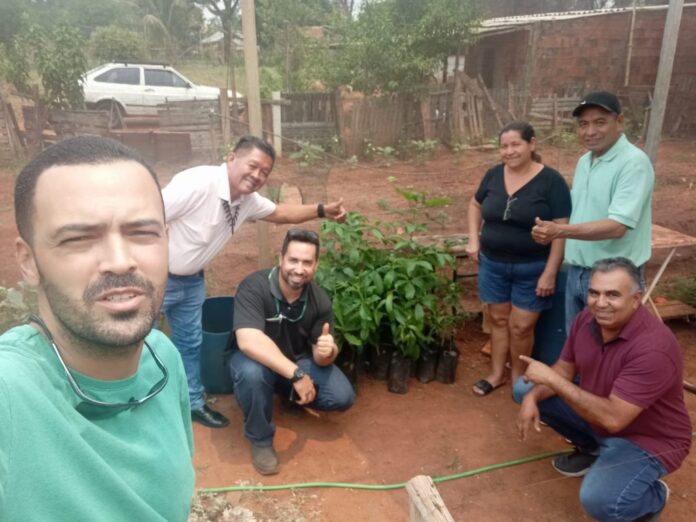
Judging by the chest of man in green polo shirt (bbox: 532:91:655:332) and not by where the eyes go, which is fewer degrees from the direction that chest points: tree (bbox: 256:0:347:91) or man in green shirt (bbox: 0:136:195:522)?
the man in green shirt

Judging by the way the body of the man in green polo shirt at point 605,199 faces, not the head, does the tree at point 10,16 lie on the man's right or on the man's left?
on the man's right

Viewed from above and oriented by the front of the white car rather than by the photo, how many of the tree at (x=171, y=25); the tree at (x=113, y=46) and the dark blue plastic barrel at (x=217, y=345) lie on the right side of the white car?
1

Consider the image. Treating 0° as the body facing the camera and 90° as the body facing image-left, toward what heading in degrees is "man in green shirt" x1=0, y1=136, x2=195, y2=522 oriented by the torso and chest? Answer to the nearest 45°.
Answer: approximately 315°

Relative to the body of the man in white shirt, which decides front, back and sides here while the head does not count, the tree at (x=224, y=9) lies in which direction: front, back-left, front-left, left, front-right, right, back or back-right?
back-left

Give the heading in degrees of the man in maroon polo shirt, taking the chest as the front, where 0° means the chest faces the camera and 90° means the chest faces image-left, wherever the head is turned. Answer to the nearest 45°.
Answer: approximately 45°

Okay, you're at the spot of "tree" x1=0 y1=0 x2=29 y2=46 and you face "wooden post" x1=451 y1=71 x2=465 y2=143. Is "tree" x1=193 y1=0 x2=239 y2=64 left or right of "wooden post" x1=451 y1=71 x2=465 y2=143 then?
left

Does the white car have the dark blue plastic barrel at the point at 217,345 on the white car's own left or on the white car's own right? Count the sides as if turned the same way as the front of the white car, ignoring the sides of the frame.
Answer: on the white car's own right
